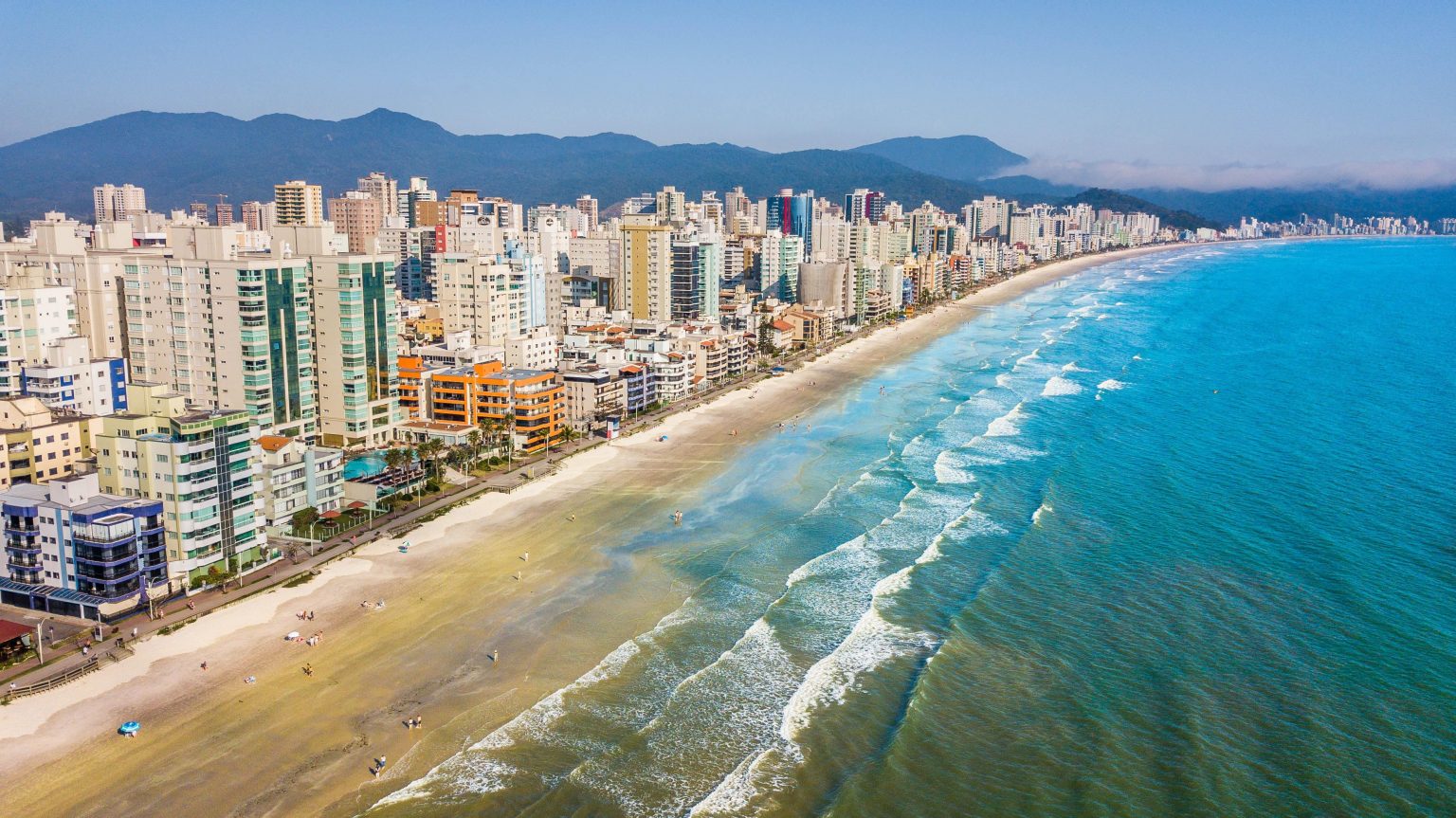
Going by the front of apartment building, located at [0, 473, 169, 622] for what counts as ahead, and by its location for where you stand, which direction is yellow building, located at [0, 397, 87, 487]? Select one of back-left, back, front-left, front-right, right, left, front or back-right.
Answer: back-left

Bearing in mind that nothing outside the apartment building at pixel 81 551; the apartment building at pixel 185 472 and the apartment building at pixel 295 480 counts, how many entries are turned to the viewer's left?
0

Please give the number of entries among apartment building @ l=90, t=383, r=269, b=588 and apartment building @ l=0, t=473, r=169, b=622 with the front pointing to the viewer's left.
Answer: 0

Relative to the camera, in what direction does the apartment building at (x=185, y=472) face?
facing the viewer and to the right of the viewer

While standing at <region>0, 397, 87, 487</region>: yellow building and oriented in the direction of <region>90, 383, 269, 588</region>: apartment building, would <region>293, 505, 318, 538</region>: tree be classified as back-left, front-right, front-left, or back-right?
front-left

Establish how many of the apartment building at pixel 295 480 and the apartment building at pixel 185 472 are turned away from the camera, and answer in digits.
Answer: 0

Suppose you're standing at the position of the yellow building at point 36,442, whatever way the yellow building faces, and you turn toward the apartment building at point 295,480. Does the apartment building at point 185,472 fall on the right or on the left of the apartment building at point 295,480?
right

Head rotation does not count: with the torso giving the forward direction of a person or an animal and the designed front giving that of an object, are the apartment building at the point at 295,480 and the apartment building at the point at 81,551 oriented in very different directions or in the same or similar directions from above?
same or similar directions

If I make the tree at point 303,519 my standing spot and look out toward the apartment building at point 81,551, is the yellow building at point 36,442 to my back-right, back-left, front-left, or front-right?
front-right

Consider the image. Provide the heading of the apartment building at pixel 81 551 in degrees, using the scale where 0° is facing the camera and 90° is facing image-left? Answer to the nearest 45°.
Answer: approximately 315°
